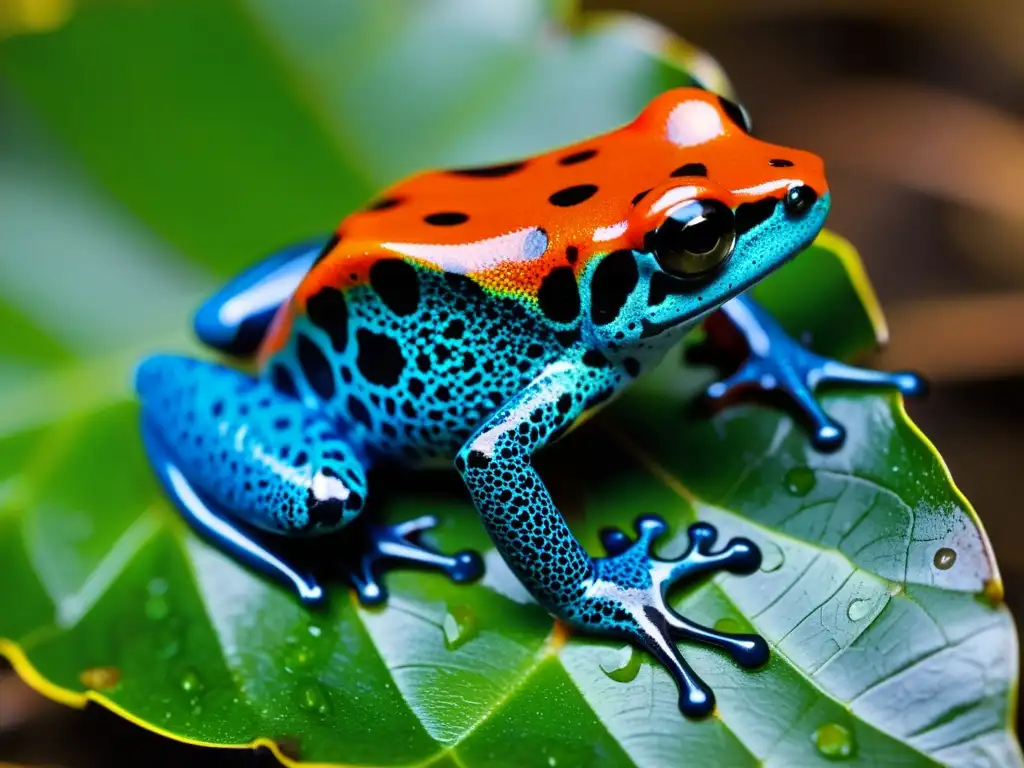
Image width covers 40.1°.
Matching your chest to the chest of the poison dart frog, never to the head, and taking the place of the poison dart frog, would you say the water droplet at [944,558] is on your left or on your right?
on your right

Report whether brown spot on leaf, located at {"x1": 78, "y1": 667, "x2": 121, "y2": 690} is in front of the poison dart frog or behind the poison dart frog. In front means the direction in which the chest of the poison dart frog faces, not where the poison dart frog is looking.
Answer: behind

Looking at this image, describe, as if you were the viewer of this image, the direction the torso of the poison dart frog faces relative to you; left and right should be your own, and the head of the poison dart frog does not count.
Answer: facing to the right of the viewer

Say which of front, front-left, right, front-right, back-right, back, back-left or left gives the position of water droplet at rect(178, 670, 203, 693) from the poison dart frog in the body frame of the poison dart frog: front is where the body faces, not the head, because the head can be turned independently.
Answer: back

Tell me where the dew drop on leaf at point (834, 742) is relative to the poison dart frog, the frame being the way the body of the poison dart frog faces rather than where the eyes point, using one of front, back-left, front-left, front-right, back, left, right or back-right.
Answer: right
